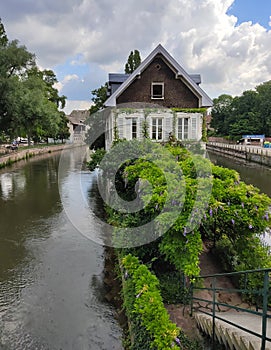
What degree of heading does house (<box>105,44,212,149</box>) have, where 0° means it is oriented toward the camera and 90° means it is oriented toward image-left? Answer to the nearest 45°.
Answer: approximately 0°

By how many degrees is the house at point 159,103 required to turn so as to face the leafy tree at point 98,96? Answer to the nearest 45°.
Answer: approximately 135° to its right

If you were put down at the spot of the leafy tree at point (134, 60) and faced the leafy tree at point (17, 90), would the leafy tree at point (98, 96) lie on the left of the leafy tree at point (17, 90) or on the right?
left

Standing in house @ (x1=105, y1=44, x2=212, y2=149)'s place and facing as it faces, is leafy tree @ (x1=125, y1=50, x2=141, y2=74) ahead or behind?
behind

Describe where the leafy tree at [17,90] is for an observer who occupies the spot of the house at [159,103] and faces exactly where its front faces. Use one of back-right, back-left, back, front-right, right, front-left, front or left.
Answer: back-right
